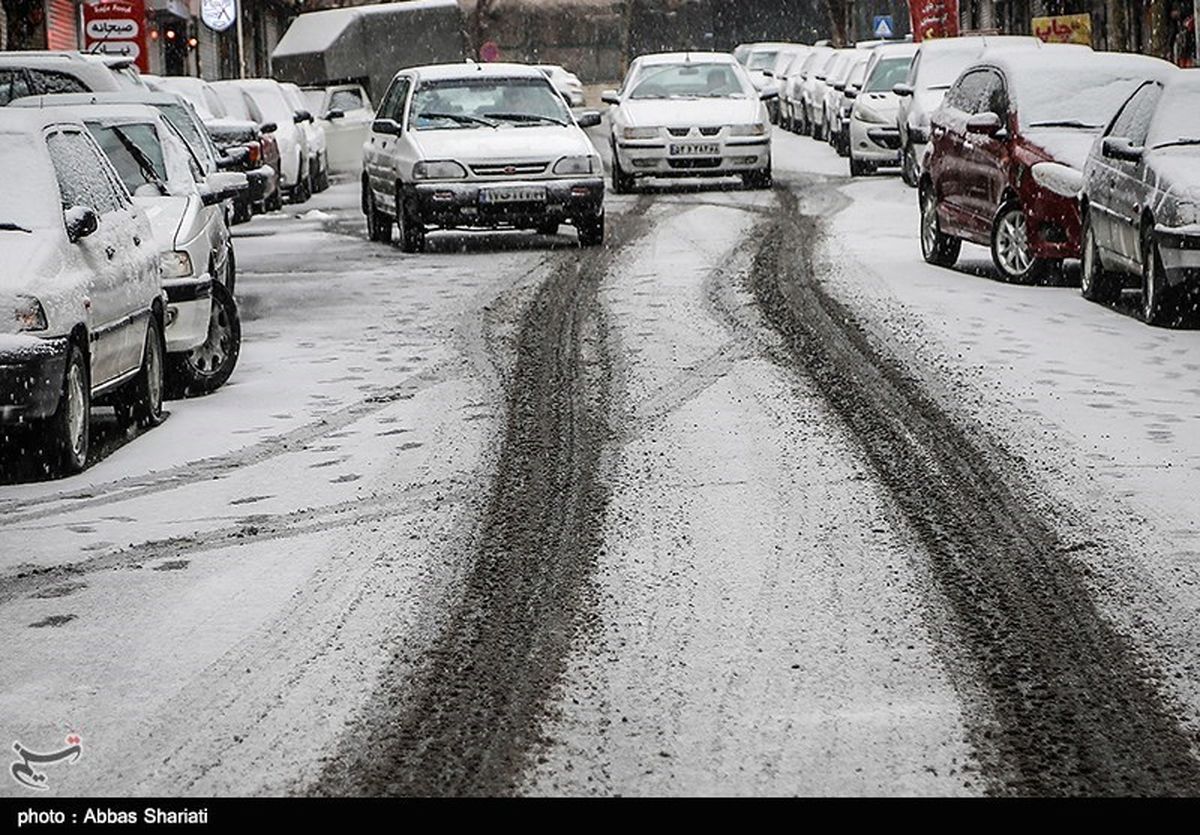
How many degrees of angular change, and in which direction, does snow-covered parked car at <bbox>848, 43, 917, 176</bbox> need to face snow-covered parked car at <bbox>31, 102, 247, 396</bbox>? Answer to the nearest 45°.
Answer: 0° — it already faces it

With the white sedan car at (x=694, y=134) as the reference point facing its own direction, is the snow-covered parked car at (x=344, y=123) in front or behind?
behind

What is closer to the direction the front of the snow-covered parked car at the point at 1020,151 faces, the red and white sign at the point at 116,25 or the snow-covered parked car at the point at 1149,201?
the snow-covered parked car

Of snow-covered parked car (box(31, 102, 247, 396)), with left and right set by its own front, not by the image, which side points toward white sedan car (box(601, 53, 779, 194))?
back

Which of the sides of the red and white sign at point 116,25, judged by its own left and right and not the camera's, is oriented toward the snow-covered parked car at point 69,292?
front
